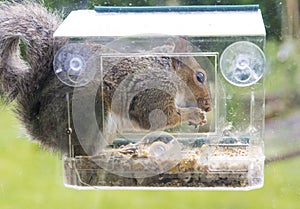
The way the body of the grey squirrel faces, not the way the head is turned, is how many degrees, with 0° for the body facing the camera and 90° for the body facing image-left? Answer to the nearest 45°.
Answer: approximately 270°

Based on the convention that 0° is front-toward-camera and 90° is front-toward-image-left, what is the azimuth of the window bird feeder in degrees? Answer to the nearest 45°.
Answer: approximately 180°
